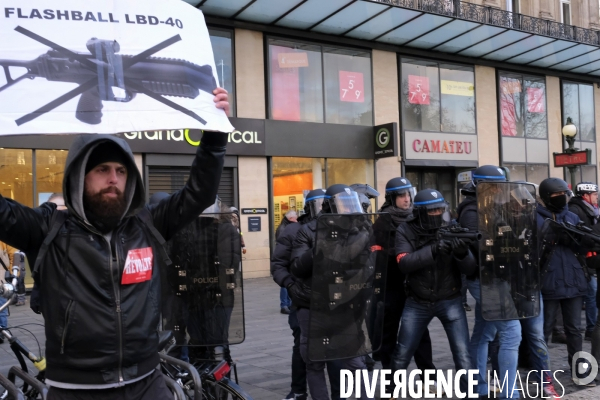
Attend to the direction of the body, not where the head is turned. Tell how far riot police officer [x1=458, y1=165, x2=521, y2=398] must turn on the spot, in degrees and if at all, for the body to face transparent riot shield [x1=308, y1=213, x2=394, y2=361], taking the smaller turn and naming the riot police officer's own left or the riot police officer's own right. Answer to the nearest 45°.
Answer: approximately 90° to the riot police officer's own right

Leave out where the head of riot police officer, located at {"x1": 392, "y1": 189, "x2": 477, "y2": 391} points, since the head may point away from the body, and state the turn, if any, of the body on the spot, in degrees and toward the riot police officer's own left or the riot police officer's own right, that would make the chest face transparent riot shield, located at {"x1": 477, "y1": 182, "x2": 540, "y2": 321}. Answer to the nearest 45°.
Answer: approximately 45° to the riot police officer's own left

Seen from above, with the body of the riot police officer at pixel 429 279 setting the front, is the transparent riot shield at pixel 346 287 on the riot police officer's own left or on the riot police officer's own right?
on the riot police officer's own right

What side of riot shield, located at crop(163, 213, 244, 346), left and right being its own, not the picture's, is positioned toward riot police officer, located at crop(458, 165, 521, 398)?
left

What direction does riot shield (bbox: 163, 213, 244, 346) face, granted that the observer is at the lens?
facing the viewer

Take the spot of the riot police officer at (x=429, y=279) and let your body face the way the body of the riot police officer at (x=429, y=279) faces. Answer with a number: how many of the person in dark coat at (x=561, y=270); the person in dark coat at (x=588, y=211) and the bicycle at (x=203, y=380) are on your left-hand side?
2

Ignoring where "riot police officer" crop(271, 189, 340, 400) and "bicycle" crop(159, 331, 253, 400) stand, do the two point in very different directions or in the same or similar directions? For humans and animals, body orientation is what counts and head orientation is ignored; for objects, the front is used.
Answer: very different directions

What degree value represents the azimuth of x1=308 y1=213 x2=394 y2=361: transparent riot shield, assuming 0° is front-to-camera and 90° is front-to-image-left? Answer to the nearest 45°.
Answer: approximately 315°

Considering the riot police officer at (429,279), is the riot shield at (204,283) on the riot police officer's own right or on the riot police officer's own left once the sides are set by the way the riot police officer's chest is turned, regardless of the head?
on the riot police officer's own right

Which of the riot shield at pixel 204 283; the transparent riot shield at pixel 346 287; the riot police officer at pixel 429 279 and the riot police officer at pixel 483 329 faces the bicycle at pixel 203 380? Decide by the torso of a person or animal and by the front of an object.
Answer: the riot shield
